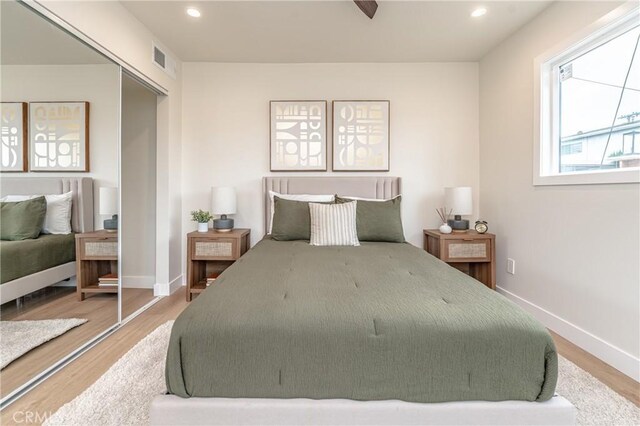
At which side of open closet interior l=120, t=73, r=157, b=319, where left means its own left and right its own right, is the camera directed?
right

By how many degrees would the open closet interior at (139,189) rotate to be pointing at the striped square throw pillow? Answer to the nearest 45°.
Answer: approximately 45° to its right

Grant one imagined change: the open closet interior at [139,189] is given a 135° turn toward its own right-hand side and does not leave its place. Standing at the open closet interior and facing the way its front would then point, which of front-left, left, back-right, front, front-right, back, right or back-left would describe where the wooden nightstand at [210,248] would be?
left

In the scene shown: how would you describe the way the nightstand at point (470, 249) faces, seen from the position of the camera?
facing the viewer

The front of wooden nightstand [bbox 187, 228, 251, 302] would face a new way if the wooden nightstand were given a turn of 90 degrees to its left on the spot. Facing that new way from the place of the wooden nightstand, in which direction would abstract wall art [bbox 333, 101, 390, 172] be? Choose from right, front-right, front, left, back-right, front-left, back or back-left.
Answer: front

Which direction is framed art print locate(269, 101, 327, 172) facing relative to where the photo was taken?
toward the camera

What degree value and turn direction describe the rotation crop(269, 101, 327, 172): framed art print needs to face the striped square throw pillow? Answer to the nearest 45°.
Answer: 0° — it already faces it

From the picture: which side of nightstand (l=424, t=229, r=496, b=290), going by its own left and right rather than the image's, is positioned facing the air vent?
right

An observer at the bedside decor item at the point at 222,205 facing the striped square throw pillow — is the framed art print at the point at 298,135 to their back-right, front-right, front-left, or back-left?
front-left

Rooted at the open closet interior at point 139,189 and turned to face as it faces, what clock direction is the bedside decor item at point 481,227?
The bedside decor item is roughly at 1 o'clock from the open closet interior.

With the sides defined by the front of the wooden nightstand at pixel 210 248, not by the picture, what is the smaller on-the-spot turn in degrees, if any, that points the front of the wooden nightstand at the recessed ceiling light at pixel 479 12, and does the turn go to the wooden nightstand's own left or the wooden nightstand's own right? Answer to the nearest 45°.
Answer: approximately 45° to the wooden nightstand's own left

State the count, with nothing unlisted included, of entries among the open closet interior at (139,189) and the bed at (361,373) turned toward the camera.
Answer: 1

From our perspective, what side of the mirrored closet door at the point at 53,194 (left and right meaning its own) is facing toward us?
right

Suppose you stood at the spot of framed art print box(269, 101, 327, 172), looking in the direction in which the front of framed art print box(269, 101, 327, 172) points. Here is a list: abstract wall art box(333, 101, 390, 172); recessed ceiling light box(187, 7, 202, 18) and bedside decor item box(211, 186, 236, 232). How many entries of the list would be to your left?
1
